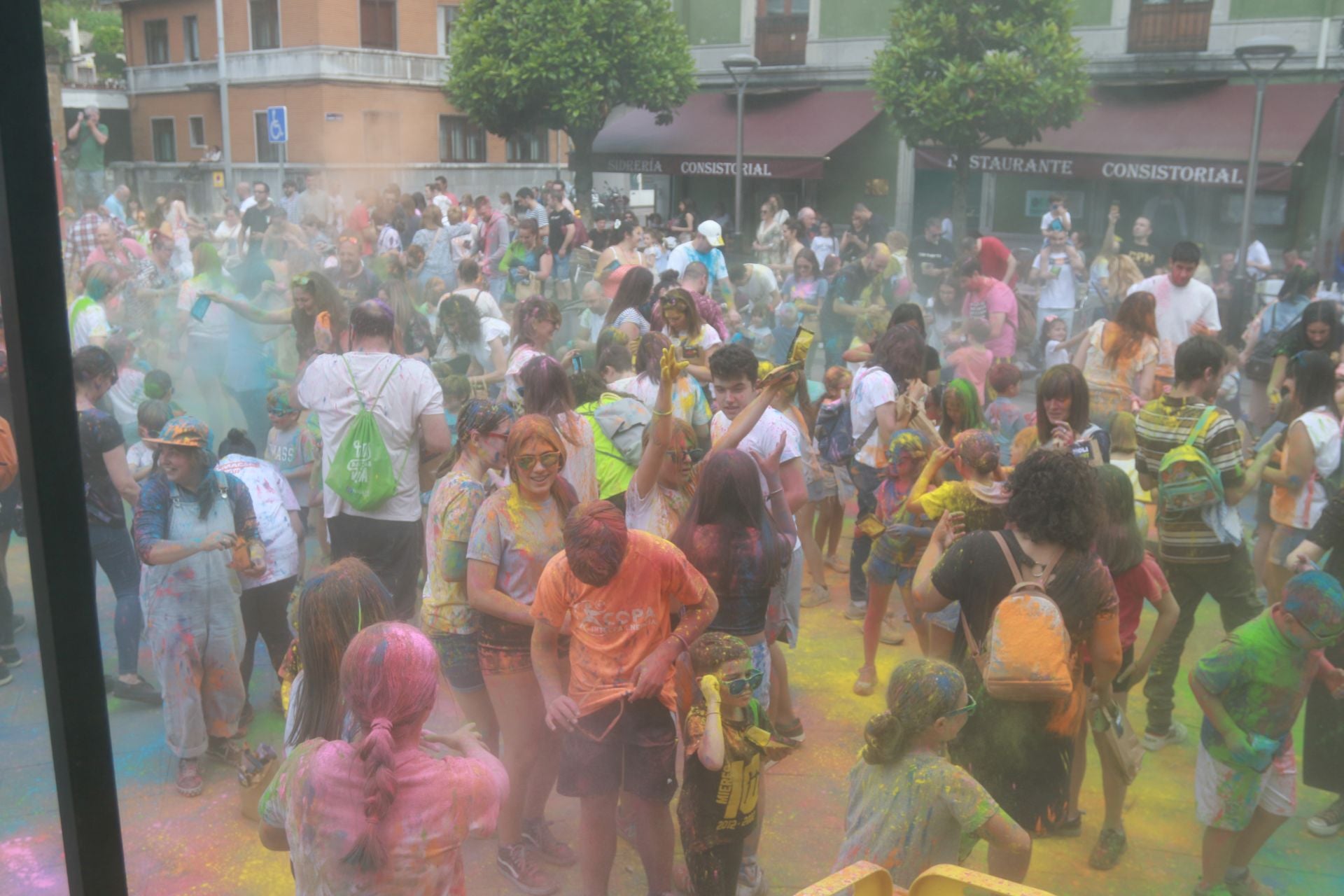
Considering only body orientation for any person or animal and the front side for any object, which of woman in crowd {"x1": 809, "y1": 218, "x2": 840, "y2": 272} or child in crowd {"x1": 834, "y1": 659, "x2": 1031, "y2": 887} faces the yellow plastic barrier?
woman in crowd {"x1": 809, "y1": 218, "x2": 840, "y2": 272}

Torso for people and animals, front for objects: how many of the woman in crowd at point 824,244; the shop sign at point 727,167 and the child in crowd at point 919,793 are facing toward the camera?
2

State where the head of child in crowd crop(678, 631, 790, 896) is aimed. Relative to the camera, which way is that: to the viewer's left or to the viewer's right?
to the viewer's right

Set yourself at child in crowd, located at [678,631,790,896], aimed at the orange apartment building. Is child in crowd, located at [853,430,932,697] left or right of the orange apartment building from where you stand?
right

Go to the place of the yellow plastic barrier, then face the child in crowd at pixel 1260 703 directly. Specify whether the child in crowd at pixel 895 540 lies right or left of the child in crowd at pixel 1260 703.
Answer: left

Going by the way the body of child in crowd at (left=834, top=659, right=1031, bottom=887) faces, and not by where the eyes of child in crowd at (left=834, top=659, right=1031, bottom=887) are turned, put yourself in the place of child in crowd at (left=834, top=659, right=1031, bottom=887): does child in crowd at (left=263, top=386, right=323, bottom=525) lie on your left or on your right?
on your left

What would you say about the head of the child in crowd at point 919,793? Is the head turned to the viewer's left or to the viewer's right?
to the viewer's right

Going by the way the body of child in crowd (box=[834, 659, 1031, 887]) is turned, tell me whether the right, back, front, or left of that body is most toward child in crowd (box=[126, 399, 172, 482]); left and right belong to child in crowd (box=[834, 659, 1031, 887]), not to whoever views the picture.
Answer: left
